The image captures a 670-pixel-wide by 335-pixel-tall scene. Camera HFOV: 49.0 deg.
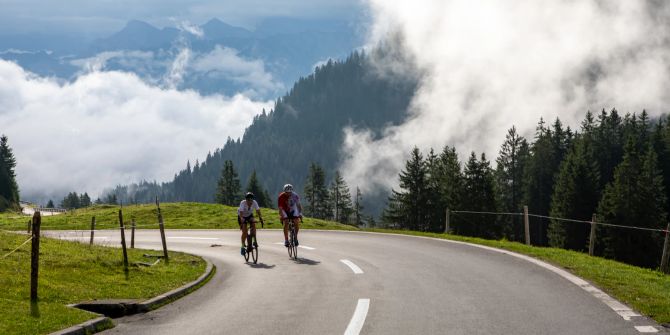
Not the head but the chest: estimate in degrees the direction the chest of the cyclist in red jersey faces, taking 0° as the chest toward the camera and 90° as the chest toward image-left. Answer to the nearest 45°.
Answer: approximately 0°
